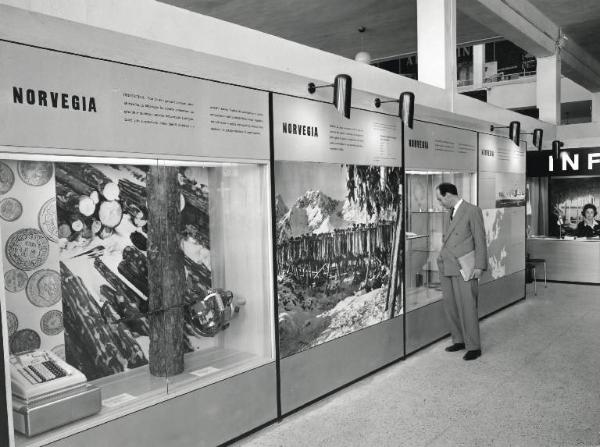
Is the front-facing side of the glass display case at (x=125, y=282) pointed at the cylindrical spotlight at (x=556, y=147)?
no

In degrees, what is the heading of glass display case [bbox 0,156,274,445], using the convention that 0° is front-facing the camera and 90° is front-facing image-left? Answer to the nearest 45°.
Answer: approximately 315°

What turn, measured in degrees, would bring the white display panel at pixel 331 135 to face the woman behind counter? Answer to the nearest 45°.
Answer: approximately 90° to its left

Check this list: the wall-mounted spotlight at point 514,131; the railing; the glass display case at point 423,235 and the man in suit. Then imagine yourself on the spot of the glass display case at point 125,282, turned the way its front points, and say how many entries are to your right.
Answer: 0

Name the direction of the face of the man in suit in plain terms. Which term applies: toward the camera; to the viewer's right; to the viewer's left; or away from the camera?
to the viewer's left

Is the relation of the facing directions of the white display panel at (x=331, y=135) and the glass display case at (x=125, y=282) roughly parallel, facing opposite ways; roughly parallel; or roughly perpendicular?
roughly parallel

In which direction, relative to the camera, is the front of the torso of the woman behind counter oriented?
toward the camera

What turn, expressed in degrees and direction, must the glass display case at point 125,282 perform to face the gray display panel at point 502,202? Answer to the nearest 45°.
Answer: approximately 90° to its left

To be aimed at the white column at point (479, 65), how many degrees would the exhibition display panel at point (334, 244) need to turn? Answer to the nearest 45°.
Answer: approximately 135° to its left

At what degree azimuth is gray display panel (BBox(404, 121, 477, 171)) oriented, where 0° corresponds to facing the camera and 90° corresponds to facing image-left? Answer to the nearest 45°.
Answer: approximately 315°

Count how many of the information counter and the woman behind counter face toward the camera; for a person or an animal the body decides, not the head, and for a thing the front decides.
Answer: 2

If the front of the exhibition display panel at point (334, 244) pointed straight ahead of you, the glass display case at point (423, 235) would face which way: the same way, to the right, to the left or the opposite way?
the same way

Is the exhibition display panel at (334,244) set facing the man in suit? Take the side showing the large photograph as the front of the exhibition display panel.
no

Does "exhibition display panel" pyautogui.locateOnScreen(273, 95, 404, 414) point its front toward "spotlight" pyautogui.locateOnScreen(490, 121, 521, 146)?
no

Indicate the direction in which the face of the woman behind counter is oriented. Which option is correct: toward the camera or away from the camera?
toward the camera

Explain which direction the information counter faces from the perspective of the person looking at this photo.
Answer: facing the viewer

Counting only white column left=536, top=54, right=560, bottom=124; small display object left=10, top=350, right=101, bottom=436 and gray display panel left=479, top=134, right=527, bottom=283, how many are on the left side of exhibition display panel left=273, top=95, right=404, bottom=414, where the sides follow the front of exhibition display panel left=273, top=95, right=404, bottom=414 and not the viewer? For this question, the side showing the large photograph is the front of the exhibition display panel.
2
